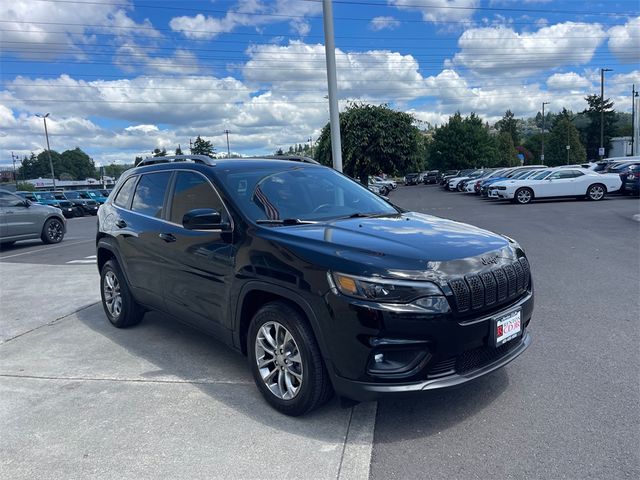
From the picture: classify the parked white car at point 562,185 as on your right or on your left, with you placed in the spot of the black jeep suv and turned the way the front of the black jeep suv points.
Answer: on your left

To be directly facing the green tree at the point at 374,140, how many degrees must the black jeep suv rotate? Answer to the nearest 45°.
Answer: approximately 135° to its left

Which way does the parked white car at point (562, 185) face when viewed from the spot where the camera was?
facing to the left of the viewer

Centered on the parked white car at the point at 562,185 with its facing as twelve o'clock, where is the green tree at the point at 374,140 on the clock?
The green tree is roughly at 1 o'clock from the parked white car.

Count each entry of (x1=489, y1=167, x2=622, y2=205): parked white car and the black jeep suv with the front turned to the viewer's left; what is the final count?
1

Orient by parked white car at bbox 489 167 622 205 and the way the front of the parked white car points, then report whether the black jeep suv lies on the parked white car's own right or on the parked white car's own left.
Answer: on the parked white car's own left

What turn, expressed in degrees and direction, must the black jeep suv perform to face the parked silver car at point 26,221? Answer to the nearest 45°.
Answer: approximately 180°

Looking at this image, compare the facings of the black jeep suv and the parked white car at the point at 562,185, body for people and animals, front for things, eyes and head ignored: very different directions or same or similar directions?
very different directions
